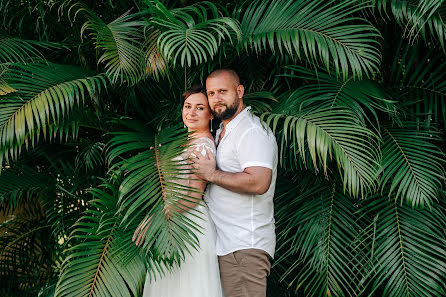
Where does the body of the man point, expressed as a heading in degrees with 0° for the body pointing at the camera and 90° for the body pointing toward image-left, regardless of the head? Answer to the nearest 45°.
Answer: approximately 90°
